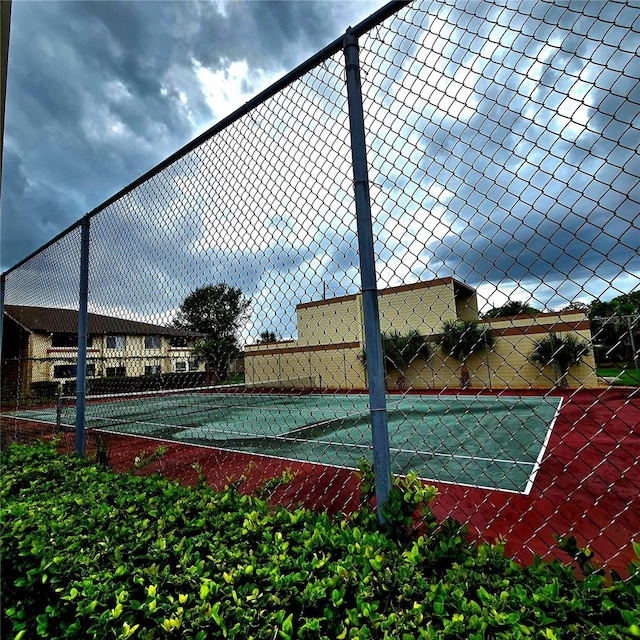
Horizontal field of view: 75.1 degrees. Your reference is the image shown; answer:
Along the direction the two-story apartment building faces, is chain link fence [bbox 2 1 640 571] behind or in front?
in front

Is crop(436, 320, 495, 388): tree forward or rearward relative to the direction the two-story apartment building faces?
forward

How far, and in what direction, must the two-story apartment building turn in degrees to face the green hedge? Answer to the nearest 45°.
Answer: approximately 45° to its right

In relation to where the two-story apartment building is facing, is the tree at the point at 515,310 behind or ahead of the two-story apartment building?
ahead

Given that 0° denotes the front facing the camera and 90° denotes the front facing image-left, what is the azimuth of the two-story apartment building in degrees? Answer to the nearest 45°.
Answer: approximately 315°
